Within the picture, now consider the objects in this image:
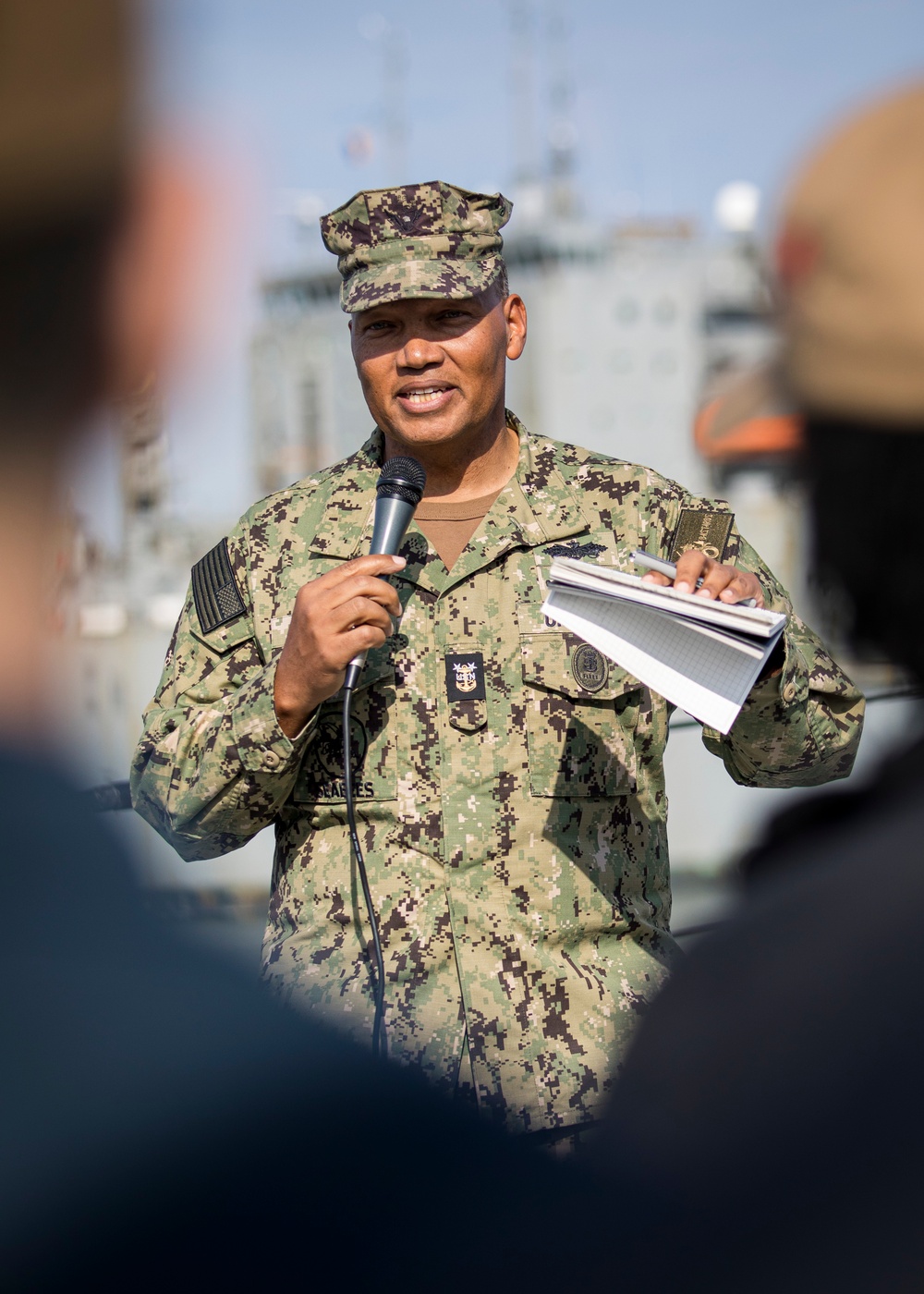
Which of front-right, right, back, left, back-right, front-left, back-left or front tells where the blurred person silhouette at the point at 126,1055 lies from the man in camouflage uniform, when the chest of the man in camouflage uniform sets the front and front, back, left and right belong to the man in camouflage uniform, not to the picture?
front

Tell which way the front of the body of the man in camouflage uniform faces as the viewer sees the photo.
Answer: toward the camera

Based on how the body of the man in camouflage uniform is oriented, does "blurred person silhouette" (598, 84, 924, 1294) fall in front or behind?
in front

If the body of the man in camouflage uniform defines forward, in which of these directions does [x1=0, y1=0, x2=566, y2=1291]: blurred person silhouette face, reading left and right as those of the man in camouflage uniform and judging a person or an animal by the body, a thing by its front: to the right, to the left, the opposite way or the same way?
the opposite way

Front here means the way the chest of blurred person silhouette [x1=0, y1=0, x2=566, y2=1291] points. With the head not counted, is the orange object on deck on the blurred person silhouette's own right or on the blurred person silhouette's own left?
on the blurred person silhouette's own right

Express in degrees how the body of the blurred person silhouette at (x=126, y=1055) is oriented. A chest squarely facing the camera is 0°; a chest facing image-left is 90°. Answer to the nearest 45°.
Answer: approximately 180°

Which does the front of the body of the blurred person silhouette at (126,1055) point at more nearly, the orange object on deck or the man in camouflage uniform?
the man in camouflage uniform

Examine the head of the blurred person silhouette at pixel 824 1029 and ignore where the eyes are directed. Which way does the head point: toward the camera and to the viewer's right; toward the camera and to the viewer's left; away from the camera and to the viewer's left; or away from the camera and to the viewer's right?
away from the camera and to the viewer's left

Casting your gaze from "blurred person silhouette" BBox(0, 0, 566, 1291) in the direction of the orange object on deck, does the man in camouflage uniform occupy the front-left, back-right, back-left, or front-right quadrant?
front-left

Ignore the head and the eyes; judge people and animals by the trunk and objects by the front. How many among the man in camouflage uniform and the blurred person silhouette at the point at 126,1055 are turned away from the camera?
1

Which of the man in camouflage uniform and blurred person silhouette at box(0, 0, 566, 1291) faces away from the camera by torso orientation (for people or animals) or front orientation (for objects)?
the blurred person silhouette
